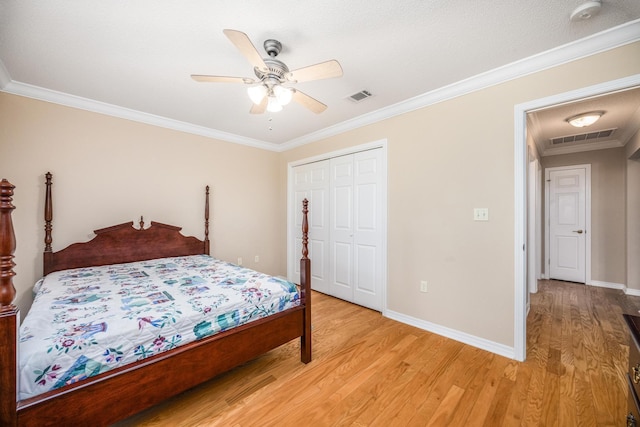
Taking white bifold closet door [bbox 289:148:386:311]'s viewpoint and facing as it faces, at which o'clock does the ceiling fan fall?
The ceiling fan is roughly at 11 o'clock from the white bifold closet door.

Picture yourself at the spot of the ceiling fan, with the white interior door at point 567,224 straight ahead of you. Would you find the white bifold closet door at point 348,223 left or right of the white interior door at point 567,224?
left

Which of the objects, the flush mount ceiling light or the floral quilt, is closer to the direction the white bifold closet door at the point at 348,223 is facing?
the floral quilt

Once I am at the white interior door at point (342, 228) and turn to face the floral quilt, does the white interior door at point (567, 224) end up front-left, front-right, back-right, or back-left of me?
back-left

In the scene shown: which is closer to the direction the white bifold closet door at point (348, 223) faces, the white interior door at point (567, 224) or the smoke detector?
the smoke detector

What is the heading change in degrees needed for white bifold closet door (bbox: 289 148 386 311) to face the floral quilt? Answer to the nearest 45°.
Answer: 0° — it already faces it

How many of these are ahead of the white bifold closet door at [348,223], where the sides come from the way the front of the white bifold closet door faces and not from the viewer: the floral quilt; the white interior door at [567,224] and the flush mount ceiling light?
1

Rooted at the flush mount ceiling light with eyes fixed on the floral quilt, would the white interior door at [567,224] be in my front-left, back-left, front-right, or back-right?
back-right

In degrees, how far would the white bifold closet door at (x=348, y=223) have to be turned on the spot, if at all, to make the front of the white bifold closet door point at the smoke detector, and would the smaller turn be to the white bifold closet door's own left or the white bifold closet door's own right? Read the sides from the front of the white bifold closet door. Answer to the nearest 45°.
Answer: approximately 90° to the white bifold closet door's own left

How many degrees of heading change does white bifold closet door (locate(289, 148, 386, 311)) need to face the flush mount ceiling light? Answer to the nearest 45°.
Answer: approximately 135° to its left

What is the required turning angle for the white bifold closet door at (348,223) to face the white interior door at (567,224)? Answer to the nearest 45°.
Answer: approximately 135° to its left

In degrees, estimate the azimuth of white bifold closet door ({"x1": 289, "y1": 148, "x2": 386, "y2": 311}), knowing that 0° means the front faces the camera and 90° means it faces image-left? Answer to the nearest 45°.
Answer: approximately 45°
